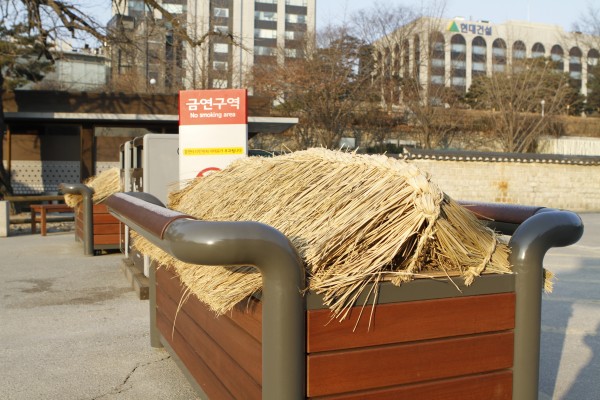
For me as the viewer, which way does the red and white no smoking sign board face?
facing the viewer

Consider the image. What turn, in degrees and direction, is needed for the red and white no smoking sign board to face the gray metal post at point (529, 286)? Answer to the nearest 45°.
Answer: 0° — it already faces it

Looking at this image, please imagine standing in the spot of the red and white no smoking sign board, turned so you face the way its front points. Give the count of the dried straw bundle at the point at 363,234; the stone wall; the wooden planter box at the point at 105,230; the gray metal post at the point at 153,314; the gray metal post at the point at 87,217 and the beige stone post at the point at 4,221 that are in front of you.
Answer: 2

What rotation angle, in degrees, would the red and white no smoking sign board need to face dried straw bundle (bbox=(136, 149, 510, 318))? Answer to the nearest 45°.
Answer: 0° — it already faces it

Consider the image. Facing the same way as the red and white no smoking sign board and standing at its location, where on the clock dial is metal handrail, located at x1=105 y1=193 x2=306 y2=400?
The metal handrail is roughly at 12 o'clock from the red and white no smoking sign board.

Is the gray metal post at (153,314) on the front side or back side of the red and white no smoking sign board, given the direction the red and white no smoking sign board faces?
on the front side

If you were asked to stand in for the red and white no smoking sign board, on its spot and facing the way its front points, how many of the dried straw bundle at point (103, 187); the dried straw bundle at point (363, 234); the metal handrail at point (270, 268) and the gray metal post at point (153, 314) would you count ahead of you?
3

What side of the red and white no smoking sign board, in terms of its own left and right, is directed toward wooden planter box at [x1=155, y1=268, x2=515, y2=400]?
front
